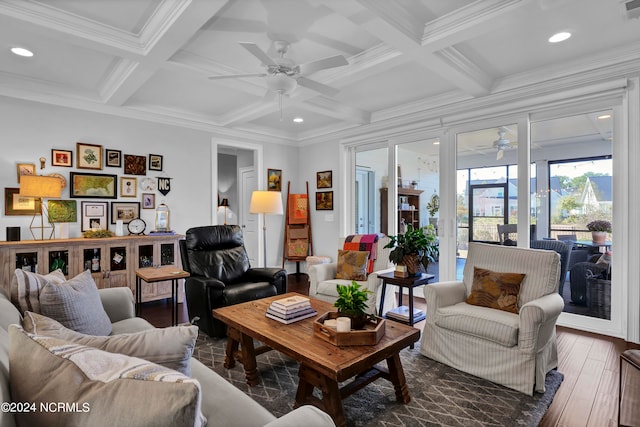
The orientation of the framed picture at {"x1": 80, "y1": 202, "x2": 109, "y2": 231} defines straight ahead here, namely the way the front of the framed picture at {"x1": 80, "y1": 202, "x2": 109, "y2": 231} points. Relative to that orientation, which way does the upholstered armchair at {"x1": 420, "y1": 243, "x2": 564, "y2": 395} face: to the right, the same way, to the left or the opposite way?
to the right

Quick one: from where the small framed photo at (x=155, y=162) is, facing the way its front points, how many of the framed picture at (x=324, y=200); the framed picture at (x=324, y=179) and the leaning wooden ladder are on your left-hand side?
3

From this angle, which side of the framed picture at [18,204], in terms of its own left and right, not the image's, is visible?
front

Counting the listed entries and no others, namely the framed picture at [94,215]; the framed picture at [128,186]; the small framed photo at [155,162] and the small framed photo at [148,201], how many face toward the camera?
4

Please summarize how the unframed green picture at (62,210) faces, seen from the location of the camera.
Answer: facing the viewer

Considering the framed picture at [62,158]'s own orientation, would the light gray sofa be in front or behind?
in front

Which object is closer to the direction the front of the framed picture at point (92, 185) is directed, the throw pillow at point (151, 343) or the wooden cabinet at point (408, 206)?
the throw pillow

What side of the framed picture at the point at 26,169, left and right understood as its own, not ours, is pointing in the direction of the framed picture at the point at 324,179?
left

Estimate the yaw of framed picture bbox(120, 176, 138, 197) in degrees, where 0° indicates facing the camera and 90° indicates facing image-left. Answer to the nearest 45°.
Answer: approximately 0°

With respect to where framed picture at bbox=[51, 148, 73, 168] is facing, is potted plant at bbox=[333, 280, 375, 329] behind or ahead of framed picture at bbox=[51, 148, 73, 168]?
ahead
